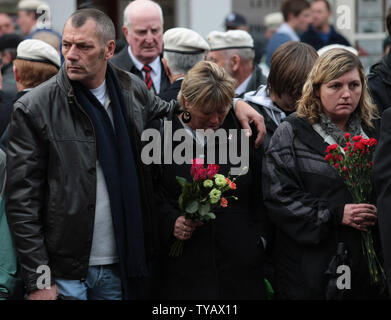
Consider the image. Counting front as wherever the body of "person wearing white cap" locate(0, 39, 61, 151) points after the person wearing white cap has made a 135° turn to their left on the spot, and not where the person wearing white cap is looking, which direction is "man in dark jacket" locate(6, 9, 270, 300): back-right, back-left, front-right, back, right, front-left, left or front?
front-left

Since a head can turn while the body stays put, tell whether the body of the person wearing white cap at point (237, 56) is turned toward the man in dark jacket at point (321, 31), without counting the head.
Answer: no

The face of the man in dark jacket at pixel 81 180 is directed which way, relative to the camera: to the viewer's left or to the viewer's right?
to the viewer's left

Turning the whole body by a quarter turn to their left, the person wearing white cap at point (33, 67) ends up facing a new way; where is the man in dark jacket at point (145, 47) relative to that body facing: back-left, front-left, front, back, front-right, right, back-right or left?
back-right

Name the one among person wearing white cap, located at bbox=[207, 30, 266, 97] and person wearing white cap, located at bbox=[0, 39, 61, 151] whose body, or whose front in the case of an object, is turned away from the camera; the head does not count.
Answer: person wearing white cap, located at bbox=[0, 39, 61, 151]

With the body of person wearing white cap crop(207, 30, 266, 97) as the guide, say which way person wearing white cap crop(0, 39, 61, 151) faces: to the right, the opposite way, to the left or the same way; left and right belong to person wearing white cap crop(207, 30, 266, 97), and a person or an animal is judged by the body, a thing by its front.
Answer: to the right

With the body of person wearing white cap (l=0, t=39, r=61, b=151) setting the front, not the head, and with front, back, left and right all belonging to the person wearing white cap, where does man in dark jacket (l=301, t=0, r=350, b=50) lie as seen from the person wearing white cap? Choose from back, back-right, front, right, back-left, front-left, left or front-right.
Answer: front-right

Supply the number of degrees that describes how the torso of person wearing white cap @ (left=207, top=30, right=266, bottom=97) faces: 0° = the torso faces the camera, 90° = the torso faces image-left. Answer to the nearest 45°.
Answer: approximately 90°
